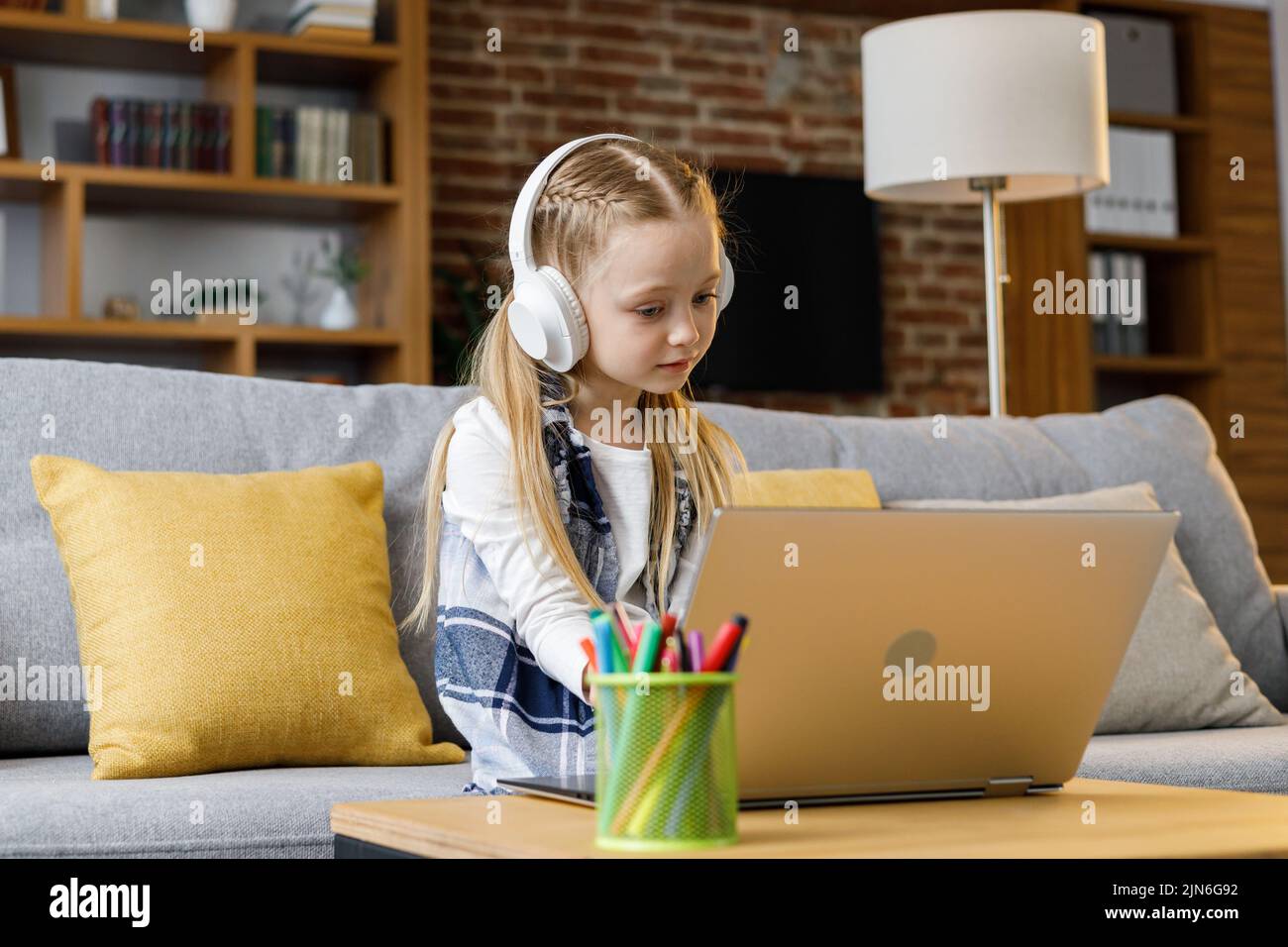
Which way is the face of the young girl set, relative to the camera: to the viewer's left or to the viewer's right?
to the viewer's right

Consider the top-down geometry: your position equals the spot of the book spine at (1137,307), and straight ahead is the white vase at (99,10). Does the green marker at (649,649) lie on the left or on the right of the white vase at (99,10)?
left

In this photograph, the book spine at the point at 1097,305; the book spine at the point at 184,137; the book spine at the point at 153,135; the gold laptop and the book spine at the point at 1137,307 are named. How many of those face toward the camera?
4

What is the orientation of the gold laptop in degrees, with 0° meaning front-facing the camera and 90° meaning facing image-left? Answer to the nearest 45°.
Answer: approximately 135°

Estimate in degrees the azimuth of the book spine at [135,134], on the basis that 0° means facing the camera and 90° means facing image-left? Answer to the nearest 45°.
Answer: approximately 0°

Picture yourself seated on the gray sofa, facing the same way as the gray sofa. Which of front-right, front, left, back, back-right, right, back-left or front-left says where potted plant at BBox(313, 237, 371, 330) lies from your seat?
back

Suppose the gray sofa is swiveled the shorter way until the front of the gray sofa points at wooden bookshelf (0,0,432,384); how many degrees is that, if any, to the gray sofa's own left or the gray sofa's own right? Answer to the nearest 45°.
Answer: approximately 180°

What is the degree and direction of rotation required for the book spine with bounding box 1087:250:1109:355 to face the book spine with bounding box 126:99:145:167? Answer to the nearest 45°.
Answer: approximately 45° to its right

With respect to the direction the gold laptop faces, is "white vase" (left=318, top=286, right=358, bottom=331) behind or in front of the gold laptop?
in front
